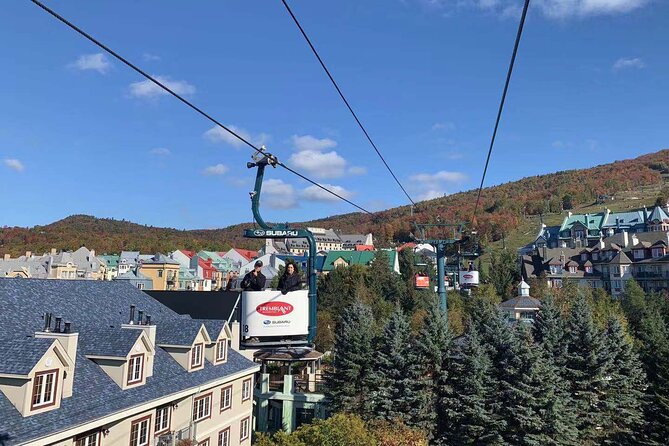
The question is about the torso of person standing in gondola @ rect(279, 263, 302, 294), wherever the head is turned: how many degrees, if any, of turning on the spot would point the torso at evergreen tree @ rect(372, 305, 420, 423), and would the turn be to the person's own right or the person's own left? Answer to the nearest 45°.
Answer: approximately 135° to the person's own left

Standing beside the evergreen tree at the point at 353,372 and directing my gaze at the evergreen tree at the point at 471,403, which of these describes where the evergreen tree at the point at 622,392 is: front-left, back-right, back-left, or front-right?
front-left

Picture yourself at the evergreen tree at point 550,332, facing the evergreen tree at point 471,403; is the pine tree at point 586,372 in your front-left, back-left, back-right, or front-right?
front-left

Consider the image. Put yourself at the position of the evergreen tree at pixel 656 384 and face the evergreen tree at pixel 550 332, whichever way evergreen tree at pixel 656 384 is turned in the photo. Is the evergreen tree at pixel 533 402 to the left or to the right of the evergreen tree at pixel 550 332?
left

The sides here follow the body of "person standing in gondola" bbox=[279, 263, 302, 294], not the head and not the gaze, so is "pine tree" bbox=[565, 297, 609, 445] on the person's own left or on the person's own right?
on the person's own left

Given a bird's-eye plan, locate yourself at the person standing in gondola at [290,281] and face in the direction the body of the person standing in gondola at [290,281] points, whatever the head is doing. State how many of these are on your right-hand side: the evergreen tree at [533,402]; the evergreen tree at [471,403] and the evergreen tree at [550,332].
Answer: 0

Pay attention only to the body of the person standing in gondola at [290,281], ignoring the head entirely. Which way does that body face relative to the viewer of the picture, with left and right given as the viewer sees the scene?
facing the viewer

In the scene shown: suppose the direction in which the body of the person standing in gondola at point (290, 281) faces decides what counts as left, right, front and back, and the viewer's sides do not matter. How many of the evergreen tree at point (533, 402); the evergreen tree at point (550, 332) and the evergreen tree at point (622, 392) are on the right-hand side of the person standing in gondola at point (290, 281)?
0
